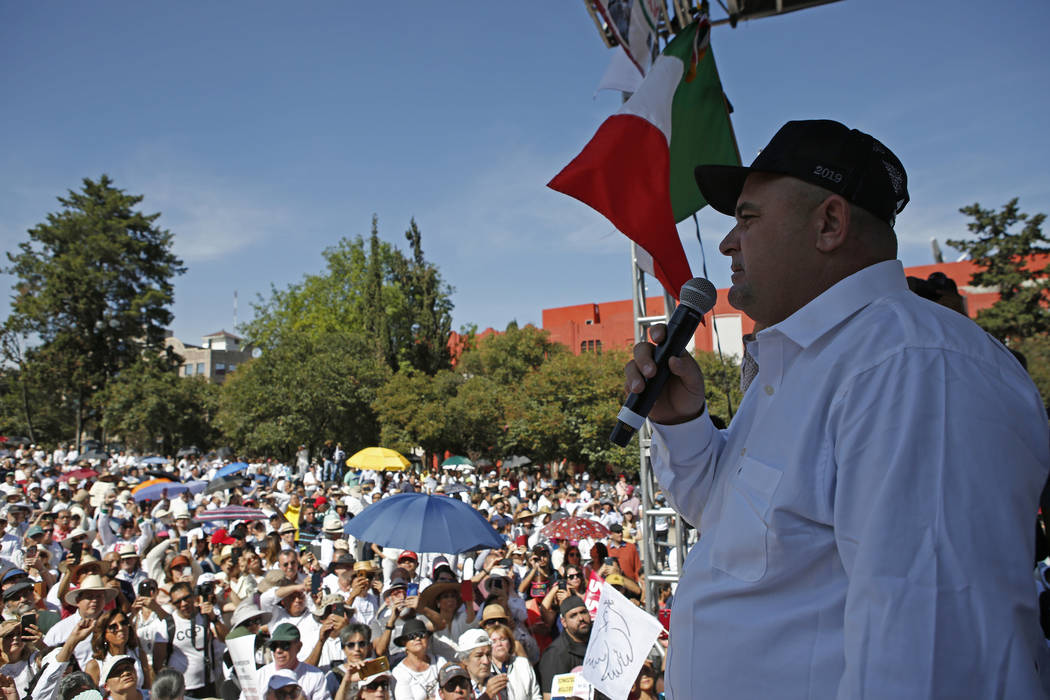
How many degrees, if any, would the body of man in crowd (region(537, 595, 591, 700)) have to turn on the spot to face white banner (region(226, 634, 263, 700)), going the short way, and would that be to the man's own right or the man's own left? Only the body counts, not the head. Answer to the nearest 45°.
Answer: approximately 135° to the man's own right

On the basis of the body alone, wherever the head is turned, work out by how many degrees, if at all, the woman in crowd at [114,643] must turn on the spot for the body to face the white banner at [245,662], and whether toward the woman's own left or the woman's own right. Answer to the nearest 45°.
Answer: approximately 45° to the woman's own left

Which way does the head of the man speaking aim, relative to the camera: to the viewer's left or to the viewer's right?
to the viewer's left

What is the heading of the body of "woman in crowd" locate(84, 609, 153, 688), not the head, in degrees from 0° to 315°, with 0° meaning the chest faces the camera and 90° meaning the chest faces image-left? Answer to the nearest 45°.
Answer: approximately 315°

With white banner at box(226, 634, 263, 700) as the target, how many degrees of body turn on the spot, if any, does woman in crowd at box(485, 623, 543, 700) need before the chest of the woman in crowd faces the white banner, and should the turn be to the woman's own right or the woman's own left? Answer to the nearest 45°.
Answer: approximately 90° to the woman's own right

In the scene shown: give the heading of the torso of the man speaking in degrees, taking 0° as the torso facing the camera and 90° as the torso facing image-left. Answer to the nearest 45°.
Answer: approximately 90°

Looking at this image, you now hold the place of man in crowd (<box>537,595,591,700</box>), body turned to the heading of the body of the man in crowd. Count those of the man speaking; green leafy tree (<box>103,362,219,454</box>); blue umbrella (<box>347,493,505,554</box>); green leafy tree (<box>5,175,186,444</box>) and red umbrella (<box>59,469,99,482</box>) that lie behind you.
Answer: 4

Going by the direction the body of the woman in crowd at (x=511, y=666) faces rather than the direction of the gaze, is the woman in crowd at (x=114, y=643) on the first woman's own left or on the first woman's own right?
on the first woman's own right

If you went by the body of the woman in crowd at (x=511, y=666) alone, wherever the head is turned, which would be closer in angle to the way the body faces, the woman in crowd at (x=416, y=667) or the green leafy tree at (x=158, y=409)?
the woman in crowd

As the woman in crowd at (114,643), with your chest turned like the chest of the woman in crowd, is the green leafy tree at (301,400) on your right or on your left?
on your left
